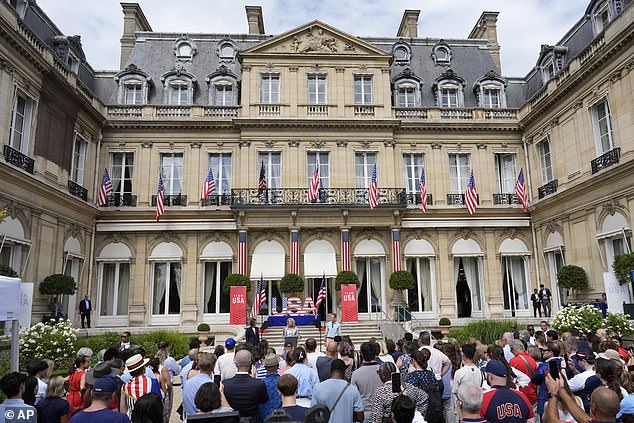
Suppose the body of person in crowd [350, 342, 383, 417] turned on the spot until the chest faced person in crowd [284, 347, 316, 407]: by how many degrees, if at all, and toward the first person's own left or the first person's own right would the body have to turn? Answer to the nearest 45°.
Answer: approximately 90° to the first person's own left

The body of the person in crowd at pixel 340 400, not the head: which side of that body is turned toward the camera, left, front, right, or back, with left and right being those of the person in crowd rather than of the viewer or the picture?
back

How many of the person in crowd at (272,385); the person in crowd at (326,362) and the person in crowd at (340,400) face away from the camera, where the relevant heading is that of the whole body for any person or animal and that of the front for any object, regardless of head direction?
3

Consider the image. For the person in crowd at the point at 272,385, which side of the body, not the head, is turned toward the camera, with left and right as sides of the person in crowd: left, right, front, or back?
back

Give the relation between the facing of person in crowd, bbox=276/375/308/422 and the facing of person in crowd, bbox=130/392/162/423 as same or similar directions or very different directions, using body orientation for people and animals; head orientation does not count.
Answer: same or similar directions

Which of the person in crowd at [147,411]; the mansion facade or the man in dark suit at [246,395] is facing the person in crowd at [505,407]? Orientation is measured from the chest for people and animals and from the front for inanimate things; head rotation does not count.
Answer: the mansion facade

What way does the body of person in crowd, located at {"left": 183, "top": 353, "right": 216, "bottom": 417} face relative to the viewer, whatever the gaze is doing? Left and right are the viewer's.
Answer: facing away from the viewer and to the right of the viewer

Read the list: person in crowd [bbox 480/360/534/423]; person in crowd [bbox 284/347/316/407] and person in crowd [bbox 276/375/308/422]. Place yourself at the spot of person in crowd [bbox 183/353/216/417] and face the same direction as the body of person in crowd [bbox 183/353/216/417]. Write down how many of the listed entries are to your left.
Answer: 0

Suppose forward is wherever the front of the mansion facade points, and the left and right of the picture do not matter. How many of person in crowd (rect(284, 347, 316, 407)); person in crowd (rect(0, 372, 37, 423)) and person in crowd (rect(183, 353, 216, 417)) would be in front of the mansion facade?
3

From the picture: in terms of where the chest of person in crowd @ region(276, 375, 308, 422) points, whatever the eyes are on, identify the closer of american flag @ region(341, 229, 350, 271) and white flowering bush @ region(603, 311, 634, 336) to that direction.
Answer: the american flag

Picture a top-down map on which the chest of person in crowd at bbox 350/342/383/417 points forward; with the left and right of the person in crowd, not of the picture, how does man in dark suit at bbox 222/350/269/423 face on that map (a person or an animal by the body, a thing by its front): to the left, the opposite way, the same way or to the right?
the same way

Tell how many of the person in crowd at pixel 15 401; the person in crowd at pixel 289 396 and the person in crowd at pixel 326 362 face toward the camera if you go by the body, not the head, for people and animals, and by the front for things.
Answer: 0

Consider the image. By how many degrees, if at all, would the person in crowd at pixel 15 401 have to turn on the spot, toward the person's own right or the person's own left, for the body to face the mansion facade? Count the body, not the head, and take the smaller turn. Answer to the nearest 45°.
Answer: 0° — they already face it

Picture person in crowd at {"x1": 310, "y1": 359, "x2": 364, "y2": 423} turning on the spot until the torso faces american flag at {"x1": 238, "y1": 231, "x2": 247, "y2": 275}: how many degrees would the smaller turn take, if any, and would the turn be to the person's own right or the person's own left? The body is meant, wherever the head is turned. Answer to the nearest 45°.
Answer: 0° — they already face it

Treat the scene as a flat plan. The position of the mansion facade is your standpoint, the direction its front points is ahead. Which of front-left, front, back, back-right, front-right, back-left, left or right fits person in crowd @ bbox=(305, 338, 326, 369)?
front

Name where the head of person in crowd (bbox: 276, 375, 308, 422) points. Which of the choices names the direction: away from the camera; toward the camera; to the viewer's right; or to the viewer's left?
away from the camera

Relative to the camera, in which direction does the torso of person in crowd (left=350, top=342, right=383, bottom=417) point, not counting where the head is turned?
away from the camera

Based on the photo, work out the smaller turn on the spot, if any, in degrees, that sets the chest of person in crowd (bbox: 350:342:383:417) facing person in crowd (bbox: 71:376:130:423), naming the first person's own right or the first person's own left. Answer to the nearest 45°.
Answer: approximately 135° to the first person's own left

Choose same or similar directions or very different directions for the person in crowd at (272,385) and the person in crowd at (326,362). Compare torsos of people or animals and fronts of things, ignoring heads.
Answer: same or similar directions

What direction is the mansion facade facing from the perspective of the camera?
toward the camera

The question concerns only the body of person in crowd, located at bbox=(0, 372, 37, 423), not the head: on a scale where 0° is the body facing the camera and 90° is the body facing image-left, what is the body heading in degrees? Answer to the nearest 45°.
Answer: approximately 225°

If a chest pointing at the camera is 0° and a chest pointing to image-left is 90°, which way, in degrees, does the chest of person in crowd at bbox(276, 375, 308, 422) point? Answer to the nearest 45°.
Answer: approximately 180°

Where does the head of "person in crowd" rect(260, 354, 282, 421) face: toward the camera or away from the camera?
away from the camera
